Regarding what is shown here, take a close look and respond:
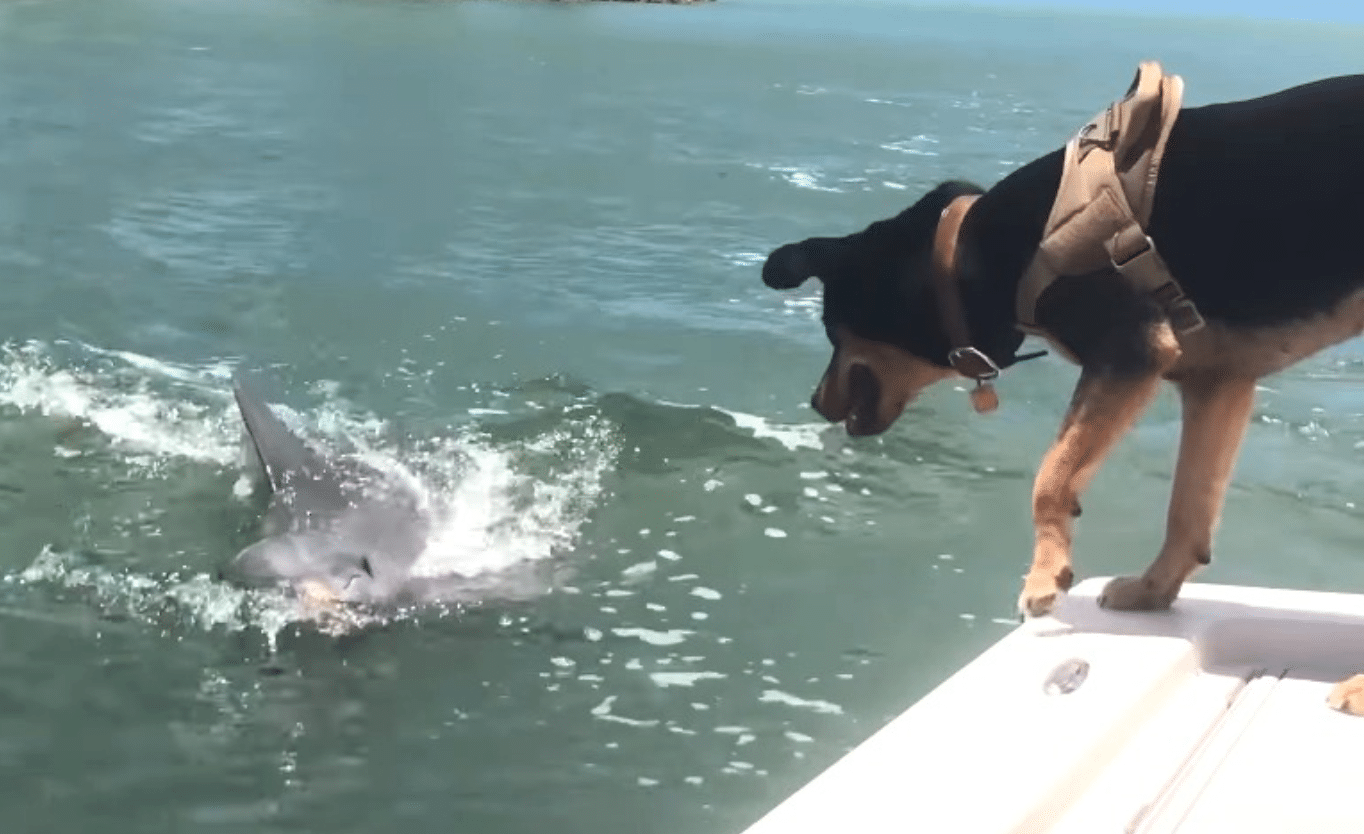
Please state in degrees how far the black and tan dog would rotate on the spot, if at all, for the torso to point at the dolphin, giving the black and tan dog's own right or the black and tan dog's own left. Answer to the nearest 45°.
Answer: approximately 45° to the black and tan dog's own right

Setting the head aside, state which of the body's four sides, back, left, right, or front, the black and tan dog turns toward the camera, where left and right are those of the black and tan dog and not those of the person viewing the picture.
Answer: left

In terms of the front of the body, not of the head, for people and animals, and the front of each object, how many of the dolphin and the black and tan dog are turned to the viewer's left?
1
